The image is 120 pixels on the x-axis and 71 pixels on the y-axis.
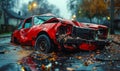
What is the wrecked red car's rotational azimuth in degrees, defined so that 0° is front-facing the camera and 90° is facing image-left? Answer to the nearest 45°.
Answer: approximately 315°
